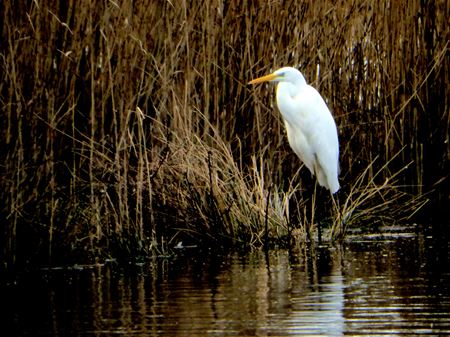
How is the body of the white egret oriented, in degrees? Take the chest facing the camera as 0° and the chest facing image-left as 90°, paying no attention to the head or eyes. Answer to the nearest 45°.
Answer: approximately 90°
